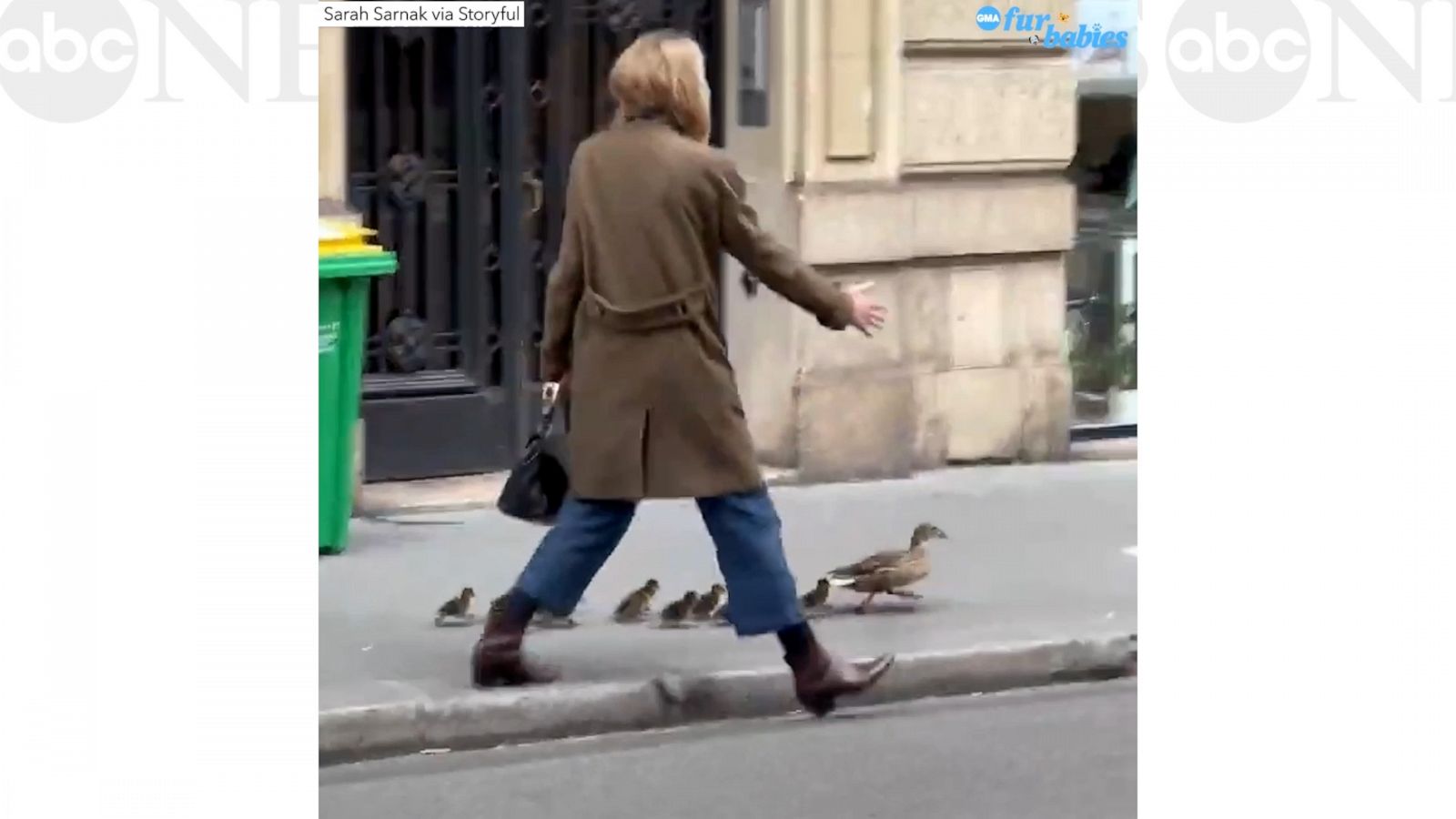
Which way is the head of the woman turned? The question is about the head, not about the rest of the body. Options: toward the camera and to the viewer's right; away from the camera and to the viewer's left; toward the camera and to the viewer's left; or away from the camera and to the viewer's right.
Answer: away from the camera and to the viewer's right

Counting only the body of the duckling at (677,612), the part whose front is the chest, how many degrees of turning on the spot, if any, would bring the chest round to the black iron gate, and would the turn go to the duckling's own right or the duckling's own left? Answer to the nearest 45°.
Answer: approximately 90° to the duckling's own left

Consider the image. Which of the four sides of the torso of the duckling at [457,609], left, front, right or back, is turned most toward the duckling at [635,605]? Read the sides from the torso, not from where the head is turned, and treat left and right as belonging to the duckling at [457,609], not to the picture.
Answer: front

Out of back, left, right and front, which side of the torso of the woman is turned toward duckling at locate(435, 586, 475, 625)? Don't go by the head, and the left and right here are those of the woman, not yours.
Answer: left

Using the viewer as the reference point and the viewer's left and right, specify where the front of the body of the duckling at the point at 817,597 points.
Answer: facing to the right of the viewer

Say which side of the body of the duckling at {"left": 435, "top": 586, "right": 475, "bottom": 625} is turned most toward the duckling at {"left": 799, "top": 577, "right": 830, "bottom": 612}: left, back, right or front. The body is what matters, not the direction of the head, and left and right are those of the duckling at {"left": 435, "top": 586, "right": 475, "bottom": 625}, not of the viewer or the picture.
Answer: front

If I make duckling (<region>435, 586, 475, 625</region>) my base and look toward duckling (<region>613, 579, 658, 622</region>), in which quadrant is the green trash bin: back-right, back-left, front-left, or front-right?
back-left

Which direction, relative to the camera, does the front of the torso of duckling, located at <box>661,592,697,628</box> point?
to the viewer's right

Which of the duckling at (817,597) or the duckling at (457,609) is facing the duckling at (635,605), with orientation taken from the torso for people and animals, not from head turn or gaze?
the duckling at (457,609)

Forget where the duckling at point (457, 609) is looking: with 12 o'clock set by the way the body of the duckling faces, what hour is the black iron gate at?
The black iron gate is roughly at 9 o'clock from the duckling.

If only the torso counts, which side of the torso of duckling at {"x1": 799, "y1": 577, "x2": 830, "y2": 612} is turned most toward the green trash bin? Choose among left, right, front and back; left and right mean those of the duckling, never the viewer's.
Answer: back

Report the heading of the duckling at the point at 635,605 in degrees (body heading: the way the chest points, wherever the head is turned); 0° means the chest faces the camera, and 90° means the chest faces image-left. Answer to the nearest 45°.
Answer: approximately 270°
